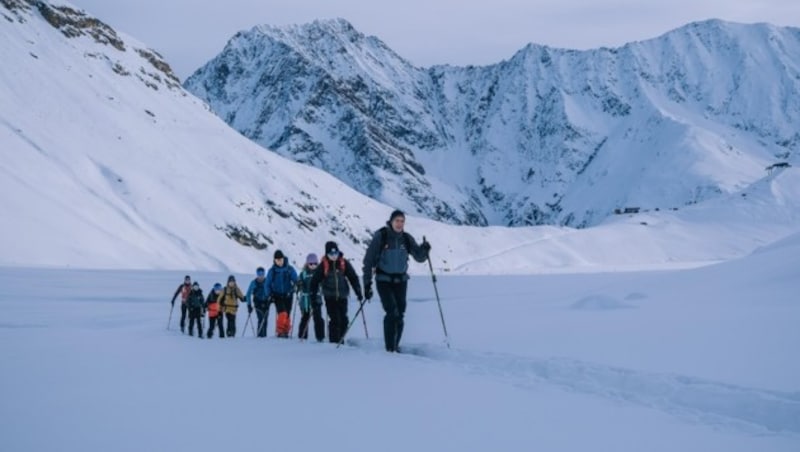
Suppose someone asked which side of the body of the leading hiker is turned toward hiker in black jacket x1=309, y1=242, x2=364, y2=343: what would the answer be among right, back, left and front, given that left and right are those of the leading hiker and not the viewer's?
back

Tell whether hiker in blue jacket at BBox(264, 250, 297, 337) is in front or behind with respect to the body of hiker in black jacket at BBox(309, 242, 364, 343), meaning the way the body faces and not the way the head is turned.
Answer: behind

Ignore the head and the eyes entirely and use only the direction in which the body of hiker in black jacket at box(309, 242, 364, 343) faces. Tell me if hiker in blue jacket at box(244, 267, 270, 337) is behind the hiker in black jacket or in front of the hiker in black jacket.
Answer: behind

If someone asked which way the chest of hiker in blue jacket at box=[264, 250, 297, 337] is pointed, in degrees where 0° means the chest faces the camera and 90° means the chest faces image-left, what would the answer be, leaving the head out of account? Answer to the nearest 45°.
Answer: approximately 0°

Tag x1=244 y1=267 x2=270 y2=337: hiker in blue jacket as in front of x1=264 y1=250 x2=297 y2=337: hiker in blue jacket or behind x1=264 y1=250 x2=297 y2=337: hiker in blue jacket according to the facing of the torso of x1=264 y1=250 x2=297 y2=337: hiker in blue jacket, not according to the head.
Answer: behind

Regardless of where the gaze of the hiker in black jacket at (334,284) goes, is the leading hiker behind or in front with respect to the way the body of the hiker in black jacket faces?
in front

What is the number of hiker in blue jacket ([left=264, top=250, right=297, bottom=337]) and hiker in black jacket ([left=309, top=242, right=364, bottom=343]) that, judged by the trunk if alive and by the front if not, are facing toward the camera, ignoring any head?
2

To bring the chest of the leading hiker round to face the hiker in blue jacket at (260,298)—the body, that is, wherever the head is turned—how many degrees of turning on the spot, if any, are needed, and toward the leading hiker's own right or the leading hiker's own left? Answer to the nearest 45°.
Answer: approximately 180°

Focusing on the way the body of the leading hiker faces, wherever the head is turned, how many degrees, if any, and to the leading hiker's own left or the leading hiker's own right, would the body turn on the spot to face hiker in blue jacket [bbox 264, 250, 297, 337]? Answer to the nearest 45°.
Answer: approximately 180°

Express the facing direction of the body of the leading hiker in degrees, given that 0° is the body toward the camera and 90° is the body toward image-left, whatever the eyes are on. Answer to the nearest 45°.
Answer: approximately 315°
